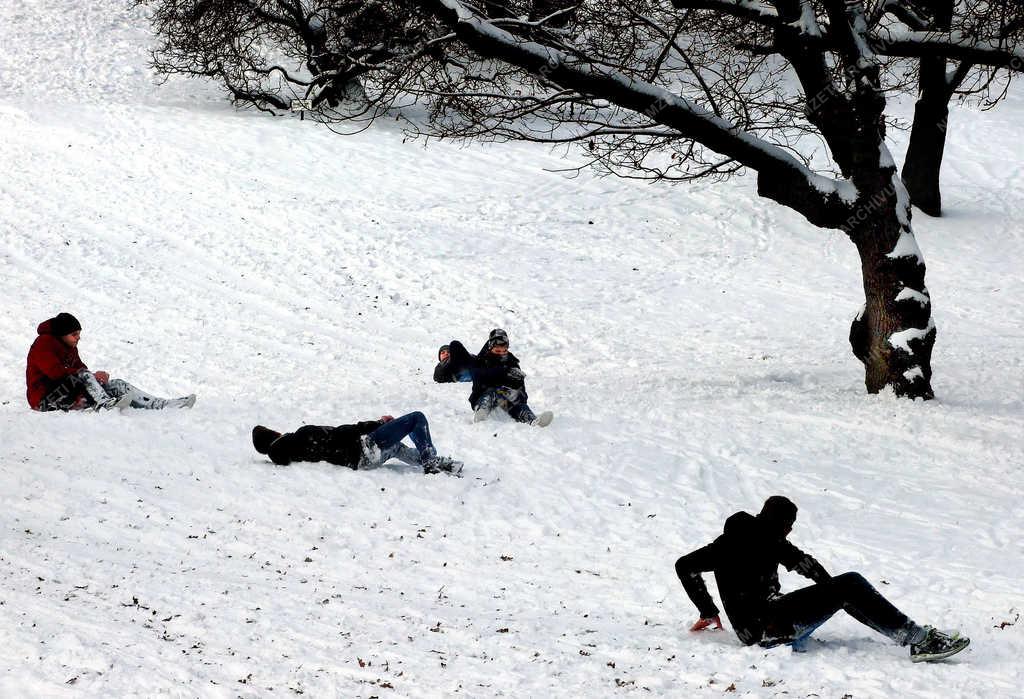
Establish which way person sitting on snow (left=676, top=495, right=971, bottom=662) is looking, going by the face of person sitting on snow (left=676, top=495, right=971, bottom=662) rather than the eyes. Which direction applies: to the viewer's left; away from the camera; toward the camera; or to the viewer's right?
to the viewer's right

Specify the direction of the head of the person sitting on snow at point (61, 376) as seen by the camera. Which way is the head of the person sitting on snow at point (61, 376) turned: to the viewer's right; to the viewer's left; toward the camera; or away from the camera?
to the viewer's right

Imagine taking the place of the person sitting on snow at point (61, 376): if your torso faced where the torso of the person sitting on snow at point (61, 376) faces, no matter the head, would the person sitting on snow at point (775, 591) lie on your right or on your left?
on your right

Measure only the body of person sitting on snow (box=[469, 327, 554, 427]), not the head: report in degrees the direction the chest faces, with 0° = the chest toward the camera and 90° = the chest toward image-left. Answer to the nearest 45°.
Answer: approximately 315°

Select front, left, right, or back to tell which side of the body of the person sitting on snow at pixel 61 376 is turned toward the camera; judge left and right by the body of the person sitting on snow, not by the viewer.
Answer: right
